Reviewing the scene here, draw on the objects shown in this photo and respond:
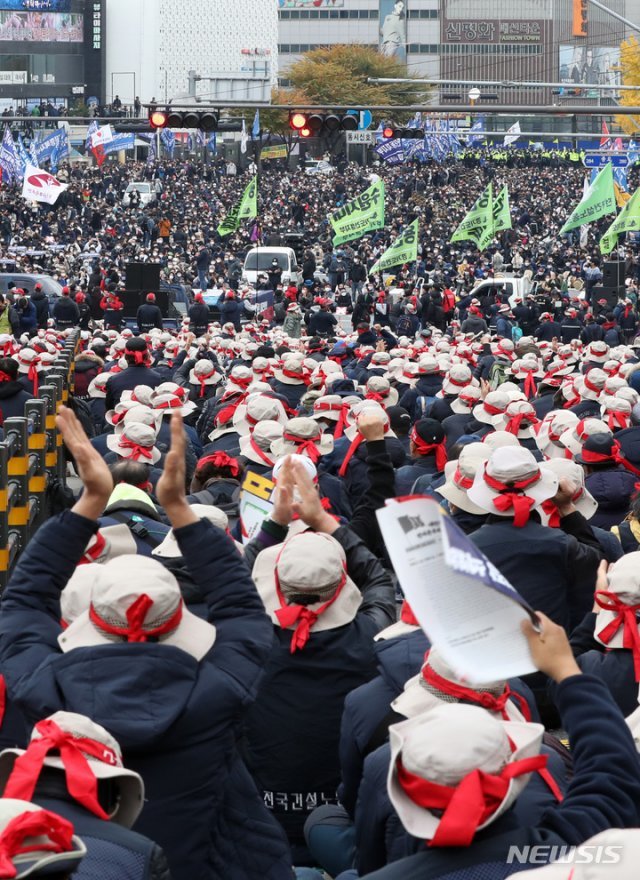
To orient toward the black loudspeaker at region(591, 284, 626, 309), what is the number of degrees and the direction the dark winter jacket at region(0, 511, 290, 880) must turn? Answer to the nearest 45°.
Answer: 0° — it already faces it

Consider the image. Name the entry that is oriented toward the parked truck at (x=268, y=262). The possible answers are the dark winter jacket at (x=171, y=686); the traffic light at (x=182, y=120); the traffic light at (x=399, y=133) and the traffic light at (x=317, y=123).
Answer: the dark winter jacket

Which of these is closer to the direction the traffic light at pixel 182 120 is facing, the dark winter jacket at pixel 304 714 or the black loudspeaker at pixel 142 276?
the dark winter jacket

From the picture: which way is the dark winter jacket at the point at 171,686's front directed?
away from the camera

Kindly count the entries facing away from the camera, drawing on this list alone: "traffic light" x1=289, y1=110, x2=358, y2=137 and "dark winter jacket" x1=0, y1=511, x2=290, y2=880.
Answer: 1

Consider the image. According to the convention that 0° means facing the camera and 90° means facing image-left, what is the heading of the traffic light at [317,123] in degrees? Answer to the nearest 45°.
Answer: approximately 0°

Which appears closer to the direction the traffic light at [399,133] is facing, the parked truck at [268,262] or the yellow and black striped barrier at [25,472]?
the yellow and black striped barrier

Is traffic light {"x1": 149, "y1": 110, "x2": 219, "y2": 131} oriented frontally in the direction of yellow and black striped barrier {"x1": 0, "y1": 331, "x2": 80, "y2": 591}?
yes

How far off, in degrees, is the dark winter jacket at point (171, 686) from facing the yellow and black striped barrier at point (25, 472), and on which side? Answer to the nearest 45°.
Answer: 0° — it already faces it

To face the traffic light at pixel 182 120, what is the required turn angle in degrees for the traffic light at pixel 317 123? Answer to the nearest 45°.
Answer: approximately 90° to its right

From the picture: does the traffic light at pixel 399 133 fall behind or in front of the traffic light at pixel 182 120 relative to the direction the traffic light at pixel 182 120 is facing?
behind

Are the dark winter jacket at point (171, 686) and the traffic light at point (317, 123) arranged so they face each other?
yes
